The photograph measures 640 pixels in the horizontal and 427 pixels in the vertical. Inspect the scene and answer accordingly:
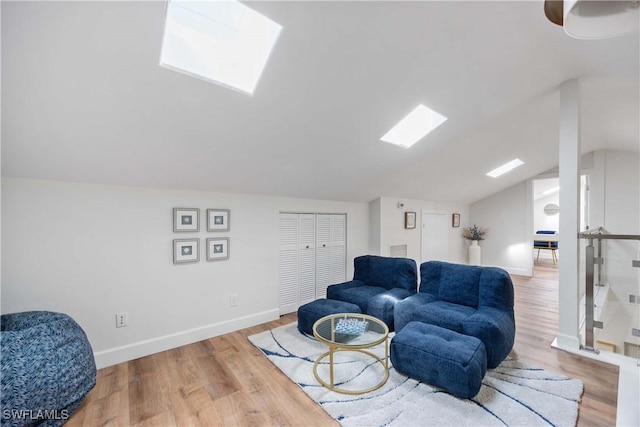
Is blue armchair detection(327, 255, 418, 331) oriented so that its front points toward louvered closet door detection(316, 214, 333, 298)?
no

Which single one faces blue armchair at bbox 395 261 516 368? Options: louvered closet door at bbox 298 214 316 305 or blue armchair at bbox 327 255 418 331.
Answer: the louvered closet door

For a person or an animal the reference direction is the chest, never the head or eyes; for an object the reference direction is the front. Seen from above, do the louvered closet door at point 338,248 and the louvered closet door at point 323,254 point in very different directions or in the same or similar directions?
same or similar directions

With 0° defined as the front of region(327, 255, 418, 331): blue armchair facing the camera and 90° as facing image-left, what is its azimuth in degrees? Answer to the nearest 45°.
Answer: approximately 45°

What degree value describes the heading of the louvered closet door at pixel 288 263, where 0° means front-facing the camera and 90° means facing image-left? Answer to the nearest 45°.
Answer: approximately 315°

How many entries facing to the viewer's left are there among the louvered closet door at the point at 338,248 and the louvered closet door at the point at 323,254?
0

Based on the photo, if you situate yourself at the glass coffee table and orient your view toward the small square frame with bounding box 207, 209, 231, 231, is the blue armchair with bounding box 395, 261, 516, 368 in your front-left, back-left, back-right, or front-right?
back-right

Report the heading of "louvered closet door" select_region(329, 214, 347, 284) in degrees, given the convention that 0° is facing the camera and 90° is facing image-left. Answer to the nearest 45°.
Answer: approximately 315°

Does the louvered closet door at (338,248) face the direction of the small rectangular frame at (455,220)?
no

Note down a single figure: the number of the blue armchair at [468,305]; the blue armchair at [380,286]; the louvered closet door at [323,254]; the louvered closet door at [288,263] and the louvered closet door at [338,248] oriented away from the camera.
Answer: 0

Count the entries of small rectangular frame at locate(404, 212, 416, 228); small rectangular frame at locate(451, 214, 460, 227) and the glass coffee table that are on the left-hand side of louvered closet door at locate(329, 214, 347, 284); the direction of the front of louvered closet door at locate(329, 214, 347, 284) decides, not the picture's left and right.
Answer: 2

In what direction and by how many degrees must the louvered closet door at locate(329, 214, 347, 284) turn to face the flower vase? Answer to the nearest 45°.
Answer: approximately 90° to its left

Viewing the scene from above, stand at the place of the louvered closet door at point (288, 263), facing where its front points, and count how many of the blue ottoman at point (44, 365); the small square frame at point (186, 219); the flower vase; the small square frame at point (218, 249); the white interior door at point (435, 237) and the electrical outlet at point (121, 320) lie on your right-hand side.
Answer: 4

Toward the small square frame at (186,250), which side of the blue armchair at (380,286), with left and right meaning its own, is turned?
front

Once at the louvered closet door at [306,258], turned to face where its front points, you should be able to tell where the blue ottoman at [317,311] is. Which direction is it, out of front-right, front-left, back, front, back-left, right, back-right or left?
front-right

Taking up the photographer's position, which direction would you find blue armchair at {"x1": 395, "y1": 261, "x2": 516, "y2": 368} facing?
facing the viewer and to the left of the viewer

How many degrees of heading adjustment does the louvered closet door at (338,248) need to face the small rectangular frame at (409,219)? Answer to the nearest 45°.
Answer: approximately 90° to its left

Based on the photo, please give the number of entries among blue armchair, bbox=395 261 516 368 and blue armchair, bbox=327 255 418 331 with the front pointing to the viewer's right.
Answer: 0

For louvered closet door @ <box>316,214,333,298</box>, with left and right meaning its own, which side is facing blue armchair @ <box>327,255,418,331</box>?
front
